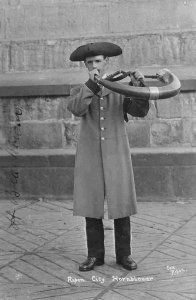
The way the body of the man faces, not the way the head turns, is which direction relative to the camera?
toward the camera
